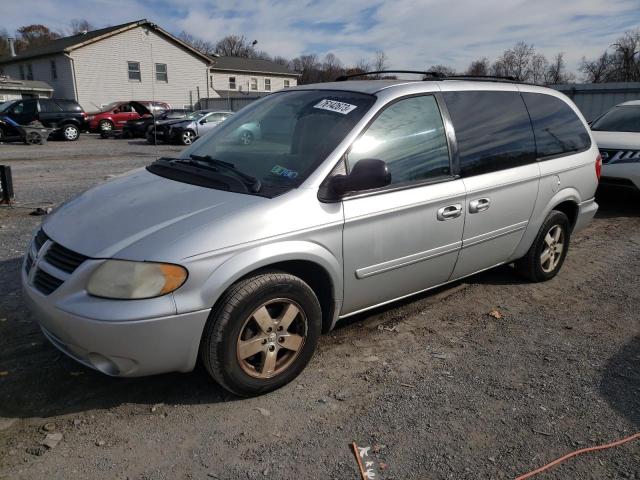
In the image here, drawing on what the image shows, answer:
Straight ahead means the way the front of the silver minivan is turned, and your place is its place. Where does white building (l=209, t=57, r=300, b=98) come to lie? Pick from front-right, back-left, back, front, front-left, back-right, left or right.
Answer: back-right

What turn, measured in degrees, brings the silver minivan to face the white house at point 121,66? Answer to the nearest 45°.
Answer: approximately 135° to its right

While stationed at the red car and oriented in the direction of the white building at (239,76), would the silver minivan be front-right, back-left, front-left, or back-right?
back-right

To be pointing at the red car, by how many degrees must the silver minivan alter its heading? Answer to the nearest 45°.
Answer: approximately 90° to its right

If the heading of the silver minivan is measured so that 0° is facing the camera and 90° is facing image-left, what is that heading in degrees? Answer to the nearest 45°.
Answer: approximately 45°
